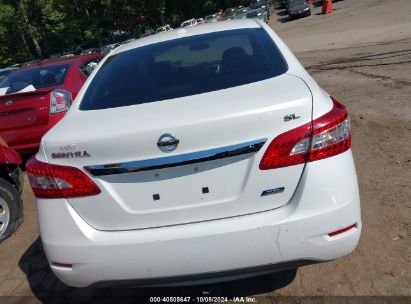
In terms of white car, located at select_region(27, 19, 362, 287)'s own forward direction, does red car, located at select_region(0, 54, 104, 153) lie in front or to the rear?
in front

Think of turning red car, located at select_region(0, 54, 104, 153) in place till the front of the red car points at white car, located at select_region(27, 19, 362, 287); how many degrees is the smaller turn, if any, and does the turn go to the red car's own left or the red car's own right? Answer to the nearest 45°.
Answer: approximately 135° to the red car's own right

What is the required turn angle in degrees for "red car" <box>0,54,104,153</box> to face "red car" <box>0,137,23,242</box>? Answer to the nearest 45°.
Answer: approximately 135° to its right

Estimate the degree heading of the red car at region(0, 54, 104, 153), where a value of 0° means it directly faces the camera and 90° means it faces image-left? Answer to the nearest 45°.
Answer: approximately 225°

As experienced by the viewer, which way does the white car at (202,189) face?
facing away from the viewer
